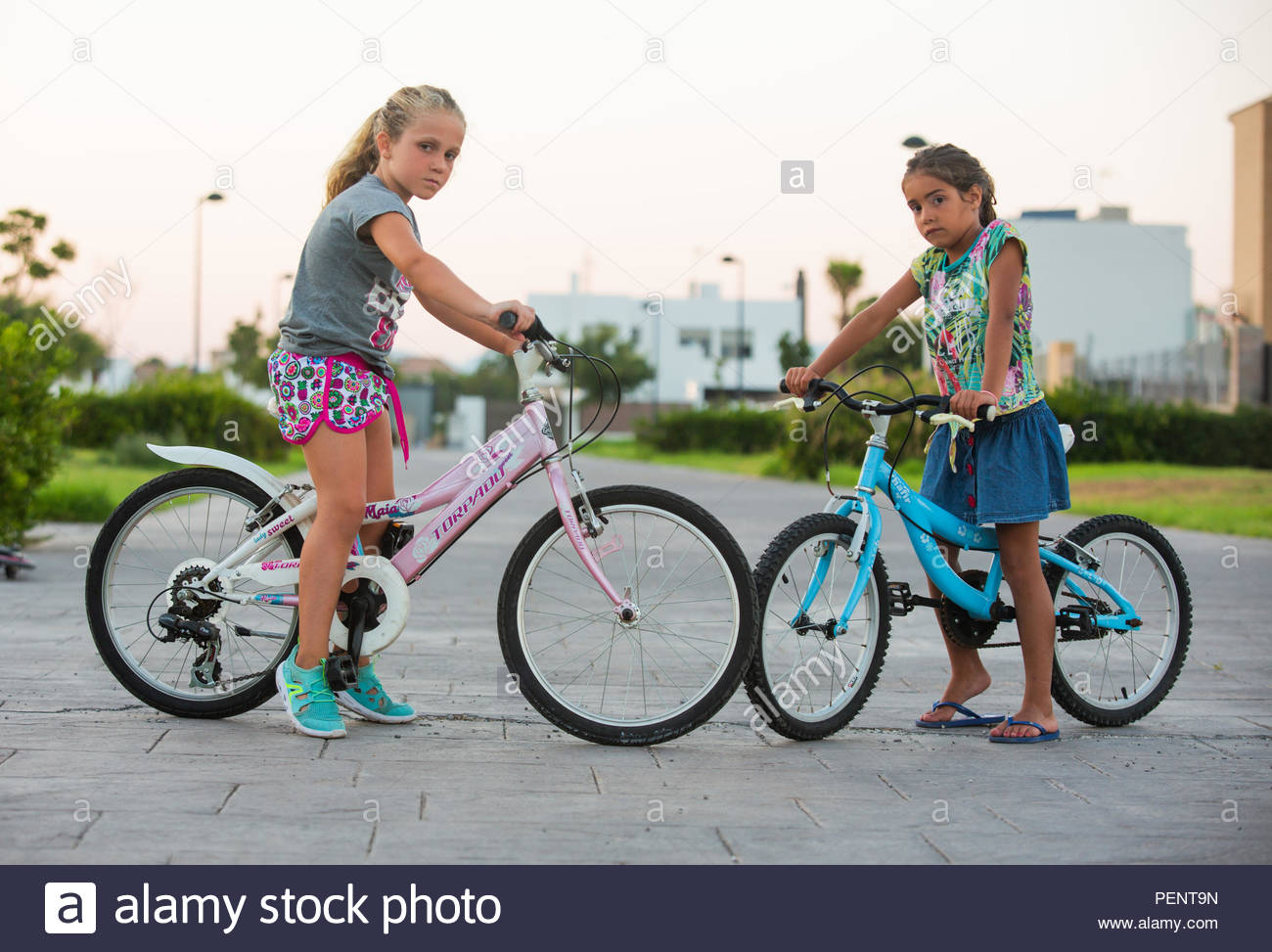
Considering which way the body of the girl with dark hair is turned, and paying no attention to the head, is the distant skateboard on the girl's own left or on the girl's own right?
on the girl's own right

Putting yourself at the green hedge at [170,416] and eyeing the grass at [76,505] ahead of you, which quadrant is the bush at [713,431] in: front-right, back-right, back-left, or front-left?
back-left

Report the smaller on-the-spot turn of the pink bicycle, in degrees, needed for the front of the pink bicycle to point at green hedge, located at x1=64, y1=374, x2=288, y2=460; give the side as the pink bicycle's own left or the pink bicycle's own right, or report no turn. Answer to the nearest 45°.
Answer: approximately 90° to the pink bicycle's own left

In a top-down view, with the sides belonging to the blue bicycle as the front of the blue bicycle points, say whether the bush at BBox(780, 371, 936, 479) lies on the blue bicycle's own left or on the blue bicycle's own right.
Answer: on the blue bicycle's own right

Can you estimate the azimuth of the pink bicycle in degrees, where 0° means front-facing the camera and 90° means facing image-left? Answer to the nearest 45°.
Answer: approximately 270°

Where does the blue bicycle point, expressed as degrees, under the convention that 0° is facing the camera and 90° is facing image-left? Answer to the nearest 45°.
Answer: approximately 45°

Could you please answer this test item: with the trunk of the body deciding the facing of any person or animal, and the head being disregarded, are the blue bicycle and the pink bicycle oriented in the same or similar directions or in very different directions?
very different directions

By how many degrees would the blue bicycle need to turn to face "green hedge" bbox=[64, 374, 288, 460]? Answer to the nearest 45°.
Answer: approximately 90° to its right

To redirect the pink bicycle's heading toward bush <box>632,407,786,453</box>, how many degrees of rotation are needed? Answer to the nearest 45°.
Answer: approximately 90° to its left

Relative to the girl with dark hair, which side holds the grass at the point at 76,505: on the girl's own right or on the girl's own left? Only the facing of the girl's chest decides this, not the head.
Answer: on the girl's own right
